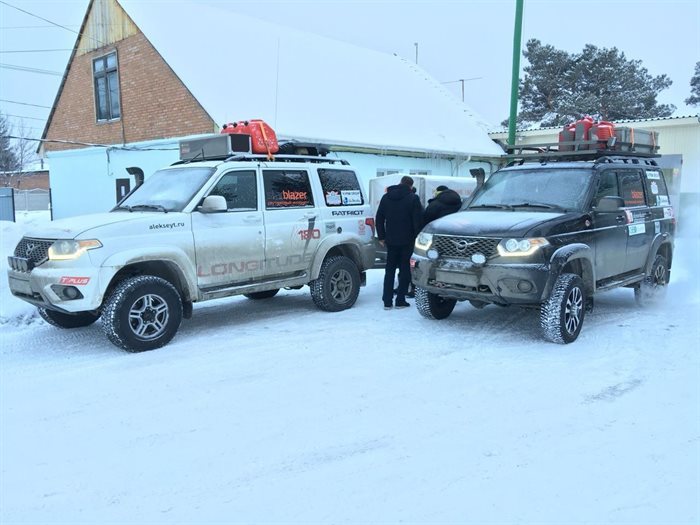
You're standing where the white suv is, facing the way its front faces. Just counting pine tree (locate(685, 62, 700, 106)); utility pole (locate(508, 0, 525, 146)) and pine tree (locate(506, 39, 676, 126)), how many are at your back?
3

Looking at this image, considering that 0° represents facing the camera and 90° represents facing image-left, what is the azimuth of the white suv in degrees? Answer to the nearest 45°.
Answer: approximately 45°

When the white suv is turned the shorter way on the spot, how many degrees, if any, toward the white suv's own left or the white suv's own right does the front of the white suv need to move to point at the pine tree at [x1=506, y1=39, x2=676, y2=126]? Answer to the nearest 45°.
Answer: approximately 180°

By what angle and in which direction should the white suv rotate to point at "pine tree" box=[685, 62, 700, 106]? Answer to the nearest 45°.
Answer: approximately 180°

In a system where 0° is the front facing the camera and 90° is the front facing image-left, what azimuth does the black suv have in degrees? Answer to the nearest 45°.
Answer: approximately 45°

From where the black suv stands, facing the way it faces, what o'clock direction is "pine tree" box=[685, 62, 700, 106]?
The pine tree is roughly at 5 o'clock from the black suv.

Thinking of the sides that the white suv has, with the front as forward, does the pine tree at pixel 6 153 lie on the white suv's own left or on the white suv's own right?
on the white suv's own right

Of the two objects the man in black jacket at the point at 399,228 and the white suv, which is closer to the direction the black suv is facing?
the white suv

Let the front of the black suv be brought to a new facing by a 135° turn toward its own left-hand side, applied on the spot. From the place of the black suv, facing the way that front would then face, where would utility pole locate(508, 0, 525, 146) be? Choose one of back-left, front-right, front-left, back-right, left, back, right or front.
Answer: left

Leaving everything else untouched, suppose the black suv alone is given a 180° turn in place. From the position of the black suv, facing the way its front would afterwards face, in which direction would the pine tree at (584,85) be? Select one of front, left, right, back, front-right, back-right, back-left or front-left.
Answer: front-left

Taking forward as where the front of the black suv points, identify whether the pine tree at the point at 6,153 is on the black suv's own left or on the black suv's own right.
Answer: on the black suv's own right

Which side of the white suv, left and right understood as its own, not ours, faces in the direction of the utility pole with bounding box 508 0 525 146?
back
